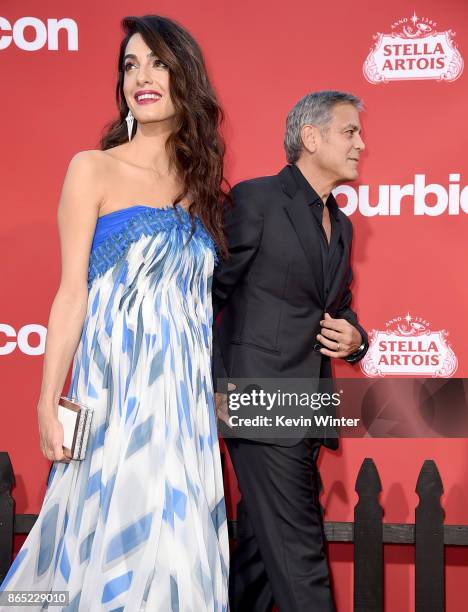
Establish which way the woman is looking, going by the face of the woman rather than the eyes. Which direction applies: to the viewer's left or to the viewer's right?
to the viewer's right

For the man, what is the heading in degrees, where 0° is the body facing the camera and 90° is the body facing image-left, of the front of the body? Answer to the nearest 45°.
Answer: approximately 315°

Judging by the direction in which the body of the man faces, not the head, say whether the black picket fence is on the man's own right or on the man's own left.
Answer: on the man's own left

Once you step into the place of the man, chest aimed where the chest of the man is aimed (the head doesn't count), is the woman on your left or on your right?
on your right

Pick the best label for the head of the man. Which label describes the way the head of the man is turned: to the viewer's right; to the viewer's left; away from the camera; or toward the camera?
to the viewer's right
